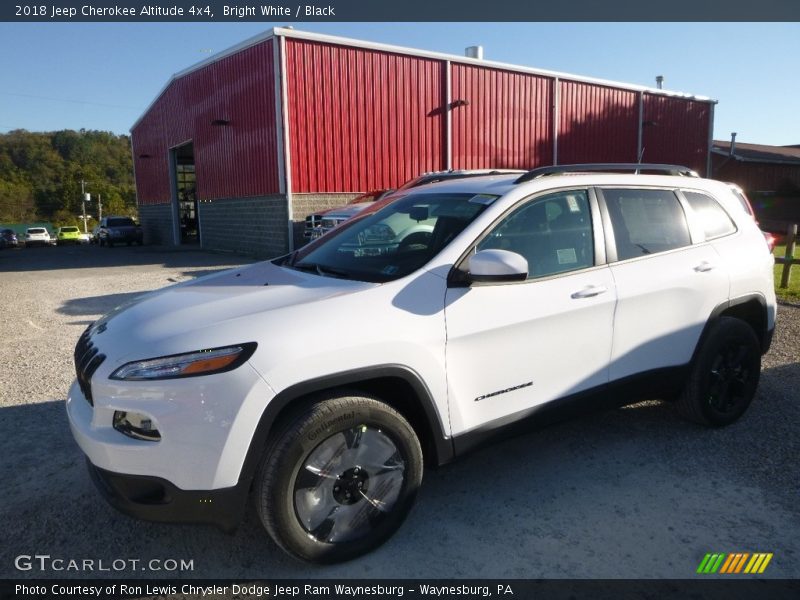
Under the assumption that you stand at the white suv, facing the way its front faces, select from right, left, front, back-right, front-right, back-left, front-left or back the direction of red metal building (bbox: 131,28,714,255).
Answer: back-right

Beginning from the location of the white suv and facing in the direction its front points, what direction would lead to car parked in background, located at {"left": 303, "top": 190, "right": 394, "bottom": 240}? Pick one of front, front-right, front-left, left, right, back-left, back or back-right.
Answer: back-right

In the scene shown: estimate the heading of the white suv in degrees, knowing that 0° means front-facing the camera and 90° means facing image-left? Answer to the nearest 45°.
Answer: approximately 45°

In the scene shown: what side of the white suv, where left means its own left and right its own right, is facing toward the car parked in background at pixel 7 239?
right

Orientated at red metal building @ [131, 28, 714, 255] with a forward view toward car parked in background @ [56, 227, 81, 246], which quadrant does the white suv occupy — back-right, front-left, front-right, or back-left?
back-left

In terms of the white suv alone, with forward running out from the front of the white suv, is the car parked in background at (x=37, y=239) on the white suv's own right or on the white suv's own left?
on the white suv's own right

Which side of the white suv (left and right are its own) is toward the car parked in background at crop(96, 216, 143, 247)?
right
